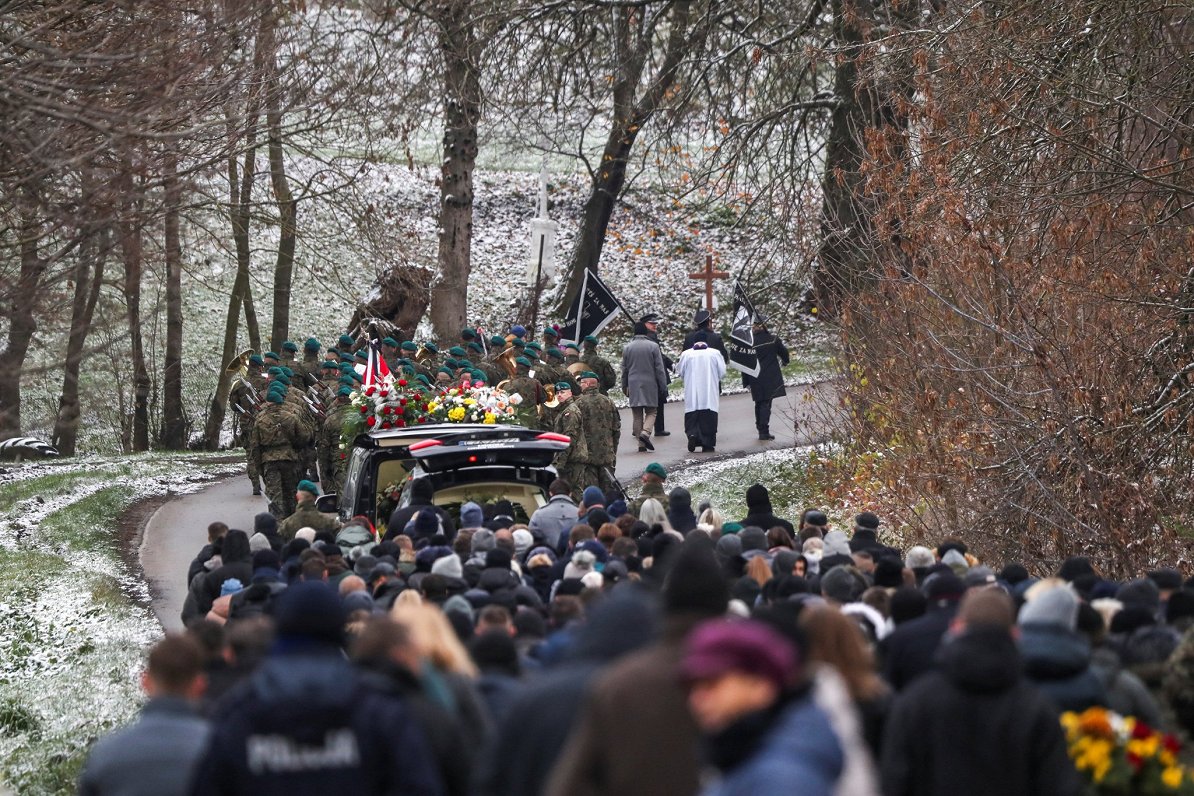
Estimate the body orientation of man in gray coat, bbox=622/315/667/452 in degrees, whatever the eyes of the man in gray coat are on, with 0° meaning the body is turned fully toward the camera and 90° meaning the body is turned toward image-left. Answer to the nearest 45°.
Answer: approximately 180°

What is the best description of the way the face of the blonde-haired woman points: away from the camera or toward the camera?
away from the camera

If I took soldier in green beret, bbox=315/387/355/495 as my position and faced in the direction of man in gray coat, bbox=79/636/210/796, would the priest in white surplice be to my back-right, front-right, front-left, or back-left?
back-left

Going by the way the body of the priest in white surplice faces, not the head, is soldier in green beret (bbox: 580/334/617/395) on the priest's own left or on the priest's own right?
on the priest's own left

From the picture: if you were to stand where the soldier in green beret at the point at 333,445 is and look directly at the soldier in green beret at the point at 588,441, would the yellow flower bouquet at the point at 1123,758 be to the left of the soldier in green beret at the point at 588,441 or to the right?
right

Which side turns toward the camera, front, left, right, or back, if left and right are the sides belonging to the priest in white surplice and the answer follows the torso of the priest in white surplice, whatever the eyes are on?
back

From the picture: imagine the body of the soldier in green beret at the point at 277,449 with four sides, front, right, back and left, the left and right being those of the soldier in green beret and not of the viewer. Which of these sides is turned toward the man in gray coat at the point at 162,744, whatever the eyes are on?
back

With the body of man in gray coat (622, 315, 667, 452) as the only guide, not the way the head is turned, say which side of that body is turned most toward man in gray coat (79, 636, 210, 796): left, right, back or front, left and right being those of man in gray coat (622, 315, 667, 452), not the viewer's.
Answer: back

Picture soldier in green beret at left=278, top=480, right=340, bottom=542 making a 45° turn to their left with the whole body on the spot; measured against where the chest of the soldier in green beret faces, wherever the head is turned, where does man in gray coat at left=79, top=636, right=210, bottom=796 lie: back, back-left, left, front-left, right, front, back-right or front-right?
back-left

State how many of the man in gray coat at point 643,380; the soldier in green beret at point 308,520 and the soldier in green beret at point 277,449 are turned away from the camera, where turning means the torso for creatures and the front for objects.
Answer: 3

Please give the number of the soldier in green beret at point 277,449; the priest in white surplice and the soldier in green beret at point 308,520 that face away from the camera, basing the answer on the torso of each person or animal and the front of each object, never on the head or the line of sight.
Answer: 3

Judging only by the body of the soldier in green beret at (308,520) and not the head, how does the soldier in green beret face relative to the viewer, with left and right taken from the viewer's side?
facing away from the viewer

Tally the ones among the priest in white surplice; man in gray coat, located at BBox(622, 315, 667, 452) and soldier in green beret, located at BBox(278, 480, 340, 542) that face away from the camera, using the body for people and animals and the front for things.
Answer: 3

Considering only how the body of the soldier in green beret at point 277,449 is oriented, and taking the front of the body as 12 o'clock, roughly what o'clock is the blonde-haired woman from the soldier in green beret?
The blonde-haired woman is roughly at 6 o'clock from the soldier in green beret.

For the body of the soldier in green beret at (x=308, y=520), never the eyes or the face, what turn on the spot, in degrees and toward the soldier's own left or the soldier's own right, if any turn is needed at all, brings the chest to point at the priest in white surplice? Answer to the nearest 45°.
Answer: approximately 45° to the soldier's own right

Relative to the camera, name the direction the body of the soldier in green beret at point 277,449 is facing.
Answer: away from the camera
